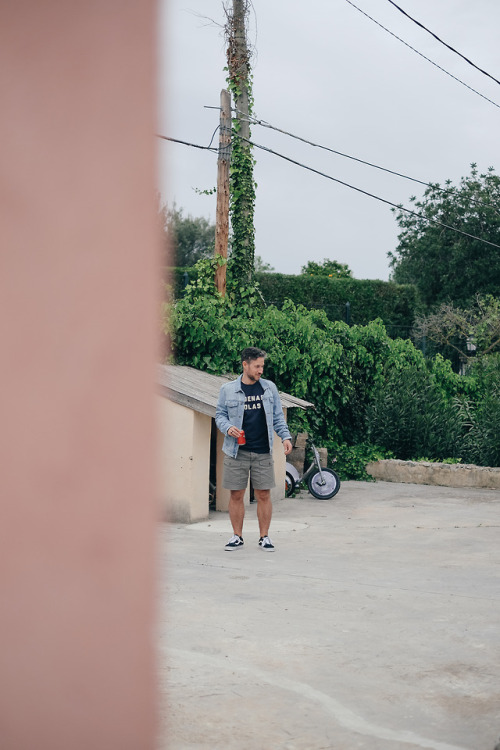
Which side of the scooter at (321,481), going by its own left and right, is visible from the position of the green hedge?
left

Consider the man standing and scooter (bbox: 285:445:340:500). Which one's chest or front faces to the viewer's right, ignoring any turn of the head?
the scooter

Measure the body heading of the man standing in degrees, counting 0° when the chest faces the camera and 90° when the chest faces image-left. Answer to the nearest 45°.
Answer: approximately 0°

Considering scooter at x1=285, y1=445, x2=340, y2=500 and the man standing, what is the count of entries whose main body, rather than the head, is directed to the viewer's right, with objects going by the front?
1

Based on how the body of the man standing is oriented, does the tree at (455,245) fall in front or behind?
behind

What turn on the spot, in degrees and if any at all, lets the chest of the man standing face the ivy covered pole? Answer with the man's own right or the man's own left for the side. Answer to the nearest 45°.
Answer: approximately 180°

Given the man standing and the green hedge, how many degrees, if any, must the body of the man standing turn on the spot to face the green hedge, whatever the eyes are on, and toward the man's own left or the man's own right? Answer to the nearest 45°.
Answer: approximately 180°

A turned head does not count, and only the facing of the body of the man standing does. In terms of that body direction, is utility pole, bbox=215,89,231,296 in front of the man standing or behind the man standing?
behind

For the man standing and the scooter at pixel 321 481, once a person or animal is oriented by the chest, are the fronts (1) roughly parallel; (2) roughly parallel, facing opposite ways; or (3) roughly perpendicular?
roughly perpendicular

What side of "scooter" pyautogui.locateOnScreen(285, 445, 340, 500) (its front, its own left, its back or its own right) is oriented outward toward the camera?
right

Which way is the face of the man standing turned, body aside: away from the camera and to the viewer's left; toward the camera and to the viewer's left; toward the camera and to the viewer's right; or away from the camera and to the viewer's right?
toward the camera and to the viewer's right
